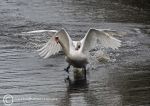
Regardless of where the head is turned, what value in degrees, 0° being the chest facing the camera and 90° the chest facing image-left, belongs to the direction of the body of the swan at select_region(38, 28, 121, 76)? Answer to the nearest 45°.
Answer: approximately 0°
